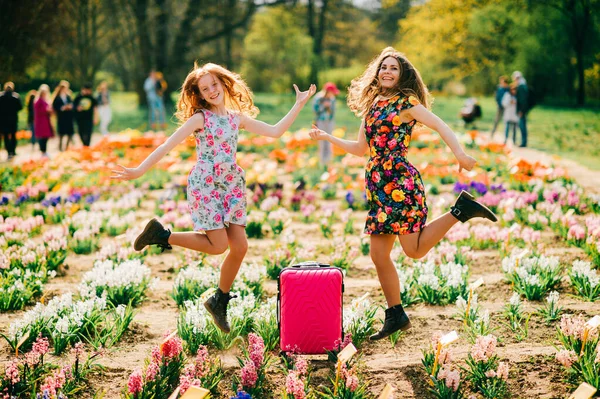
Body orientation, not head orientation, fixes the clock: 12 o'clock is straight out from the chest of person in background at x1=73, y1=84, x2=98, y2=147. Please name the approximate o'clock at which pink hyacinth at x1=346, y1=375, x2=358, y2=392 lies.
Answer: The pink hyacinth is roughly at 12 o'clock from the person in background.

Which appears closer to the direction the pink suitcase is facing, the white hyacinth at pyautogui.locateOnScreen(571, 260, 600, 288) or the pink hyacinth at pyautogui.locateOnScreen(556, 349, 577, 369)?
the pink hyacinth

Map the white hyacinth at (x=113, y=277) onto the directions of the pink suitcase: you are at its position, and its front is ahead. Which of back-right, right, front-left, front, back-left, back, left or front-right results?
back-right

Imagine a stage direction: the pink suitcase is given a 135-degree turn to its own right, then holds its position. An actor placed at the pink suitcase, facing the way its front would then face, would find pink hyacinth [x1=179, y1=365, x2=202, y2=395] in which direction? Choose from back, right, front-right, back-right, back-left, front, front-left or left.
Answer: left

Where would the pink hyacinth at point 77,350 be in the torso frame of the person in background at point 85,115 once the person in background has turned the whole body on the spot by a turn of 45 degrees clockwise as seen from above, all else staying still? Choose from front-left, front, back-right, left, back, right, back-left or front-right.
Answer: front-left

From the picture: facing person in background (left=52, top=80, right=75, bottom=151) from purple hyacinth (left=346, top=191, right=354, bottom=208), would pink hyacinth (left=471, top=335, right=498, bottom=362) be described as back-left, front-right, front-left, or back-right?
back-left

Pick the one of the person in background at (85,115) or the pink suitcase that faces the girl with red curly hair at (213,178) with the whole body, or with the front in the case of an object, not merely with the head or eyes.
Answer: the person in background

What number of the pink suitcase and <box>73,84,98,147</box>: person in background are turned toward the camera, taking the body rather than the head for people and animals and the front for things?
2

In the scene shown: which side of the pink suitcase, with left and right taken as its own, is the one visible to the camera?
front

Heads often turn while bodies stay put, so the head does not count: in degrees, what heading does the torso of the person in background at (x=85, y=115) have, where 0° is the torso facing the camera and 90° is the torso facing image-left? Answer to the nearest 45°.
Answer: approximately 0°

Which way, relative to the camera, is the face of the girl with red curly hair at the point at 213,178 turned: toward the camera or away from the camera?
toward the camera

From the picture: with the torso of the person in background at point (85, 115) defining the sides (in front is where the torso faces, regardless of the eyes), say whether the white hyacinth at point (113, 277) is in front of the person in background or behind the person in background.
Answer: in front

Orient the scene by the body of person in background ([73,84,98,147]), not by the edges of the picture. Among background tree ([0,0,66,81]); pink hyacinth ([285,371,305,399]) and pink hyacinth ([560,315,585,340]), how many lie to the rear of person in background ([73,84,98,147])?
1

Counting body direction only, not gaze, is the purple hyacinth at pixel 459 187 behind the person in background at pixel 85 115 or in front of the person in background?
in front

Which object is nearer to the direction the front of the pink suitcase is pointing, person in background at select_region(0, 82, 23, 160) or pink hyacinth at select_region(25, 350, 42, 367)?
the pink hyacinth

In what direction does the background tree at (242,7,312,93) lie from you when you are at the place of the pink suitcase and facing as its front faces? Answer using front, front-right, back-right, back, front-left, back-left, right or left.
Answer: back

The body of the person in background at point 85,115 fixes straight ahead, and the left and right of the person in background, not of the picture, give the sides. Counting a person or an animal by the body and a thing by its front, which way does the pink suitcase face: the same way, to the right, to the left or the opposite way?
the same way
